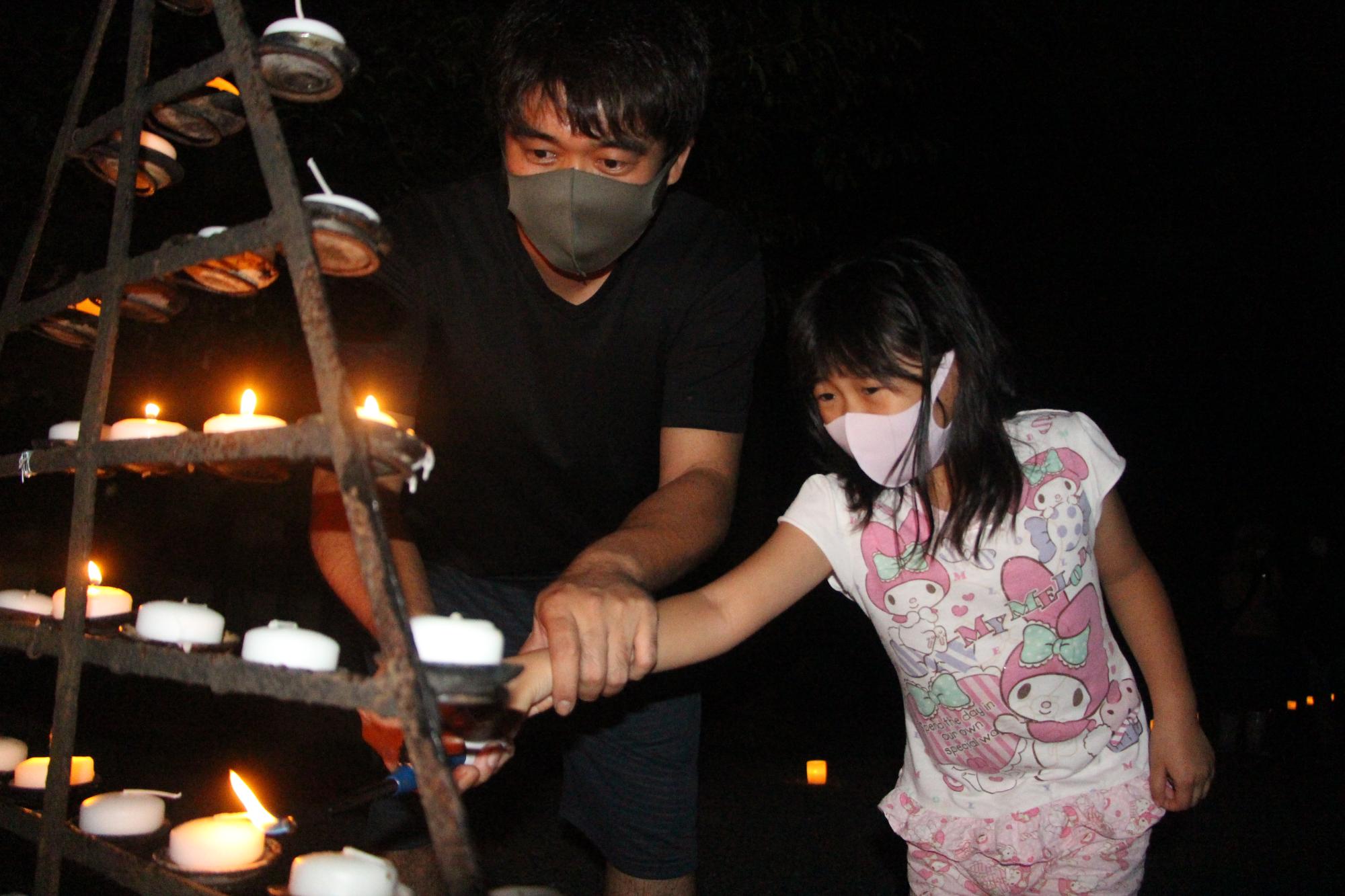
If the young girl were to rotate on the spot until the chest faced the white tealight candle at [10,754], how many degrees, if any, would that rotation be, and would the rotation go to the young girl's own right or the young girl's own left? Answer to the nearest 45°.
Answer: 0° — they already face it

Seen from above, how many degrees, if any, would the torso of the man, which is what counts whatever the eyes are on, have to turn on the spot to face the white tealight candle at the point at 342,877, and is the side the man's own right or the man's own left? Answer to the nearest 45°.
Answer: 0° — they already face it

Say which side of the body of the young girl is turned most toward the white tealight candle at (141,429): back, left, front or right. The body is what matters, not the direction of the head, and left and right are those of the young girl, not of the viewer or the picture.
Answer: front

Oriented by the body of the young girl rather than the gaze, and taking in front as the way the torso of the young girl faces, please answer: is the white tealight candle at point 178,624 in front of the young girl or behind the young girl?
in front

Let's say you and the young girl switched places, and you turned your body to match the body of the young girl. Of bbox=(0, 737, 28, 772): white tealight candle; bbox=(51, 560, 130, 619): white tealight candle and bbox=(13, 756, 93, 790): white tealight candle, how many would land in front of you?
3

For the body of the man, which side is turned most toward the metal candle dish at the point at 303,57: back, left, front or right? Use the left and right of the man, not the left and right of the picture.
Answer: front

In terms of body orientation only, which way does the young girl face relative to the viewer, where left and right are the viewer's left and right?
facing the viewer and to the left of the viewer

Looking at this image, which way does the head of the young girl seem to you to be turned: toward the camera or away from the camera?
toward the camera

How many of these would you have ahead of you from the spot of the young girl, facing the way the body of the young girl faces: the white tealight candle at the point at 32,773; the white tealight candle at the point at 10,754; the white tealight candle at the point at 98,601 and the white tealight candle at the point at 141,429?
4

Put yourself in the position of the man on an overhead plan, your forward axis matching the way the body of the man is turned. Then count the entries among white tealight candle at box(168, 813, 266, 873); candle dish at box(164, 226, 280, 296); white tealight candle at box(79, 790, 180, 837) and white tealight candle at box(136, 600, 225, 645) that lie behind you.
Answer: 0

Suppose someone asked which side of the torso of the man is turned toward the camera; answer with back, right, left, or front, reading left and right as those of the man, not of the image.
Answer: front

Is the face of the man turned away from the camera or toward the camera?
toward the camera

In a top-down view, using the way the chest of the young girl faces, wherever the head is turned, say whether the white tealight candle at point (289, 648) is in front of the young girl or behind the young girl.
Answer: in front

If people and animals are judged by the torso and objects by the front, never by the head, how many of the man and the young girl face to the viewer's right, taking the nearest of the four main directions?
0
